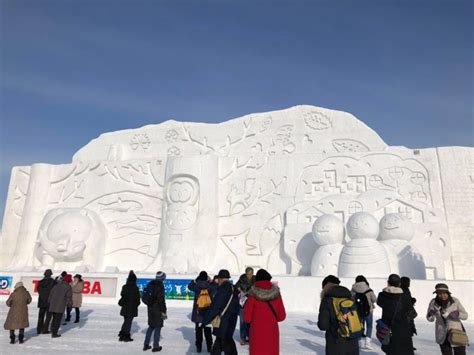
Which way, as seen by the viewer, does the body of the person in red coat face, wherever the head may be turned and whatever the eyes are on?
away from the camera

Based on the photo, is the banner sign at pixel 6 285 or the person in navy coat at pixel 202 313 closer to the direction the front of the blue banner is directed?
the person in navy coat

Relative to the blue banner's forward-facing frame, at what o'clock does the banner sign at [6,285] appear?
The banner sign is roughly at 4 o'clock from the blue banner.

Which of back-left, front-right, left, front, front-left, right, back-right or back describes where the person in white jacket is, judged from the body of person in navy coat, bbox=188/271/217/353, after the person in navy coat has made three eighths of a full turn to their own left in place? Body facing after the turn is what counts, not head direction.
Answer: left

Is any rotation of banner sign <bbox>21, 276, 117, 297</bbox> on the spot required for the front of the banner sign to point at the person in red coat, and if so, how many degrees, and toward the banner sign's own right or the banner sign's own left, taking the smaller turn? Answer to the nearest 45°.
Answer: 0° — it already faces them

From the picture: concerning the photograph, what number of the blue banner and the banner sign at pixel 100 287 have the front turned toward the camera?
2

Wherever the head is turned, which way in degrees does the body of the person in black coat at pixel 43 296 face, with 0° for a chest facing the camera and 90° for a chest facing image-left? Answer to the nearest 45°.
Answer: approximately 225°

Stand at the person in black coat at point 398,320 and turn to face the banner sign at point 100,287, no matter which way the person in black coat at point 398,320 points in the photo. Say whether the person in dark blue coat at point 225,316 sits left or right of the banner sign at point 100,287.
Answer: left

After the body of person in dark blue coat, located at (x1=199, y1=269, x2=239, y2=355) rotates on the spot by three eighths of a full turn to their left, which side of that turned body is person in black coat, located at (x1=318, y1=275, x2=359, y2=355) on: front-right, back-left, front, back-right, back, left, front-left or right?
front-left

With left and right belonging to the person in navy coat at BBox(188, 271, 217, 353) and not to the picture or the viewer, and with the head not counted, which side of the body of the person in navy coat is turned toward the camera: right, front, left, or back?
back

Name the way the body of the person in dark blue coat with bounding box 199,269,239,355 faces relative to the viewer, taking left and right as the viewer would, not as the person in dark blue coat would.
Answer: facing away from the viewer and to the left of the viewer

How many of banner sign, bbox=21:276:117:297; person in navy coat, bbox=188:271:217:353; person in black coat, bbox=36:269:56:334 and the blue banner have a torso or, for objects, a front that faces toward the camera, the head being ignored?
2

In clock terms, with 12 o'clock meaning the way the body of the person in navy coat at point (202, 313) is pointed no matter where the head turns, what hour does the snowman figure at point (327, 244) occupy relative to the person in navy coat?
The snowman figure is roughly at 1 o'clock from the person in navy coat.
